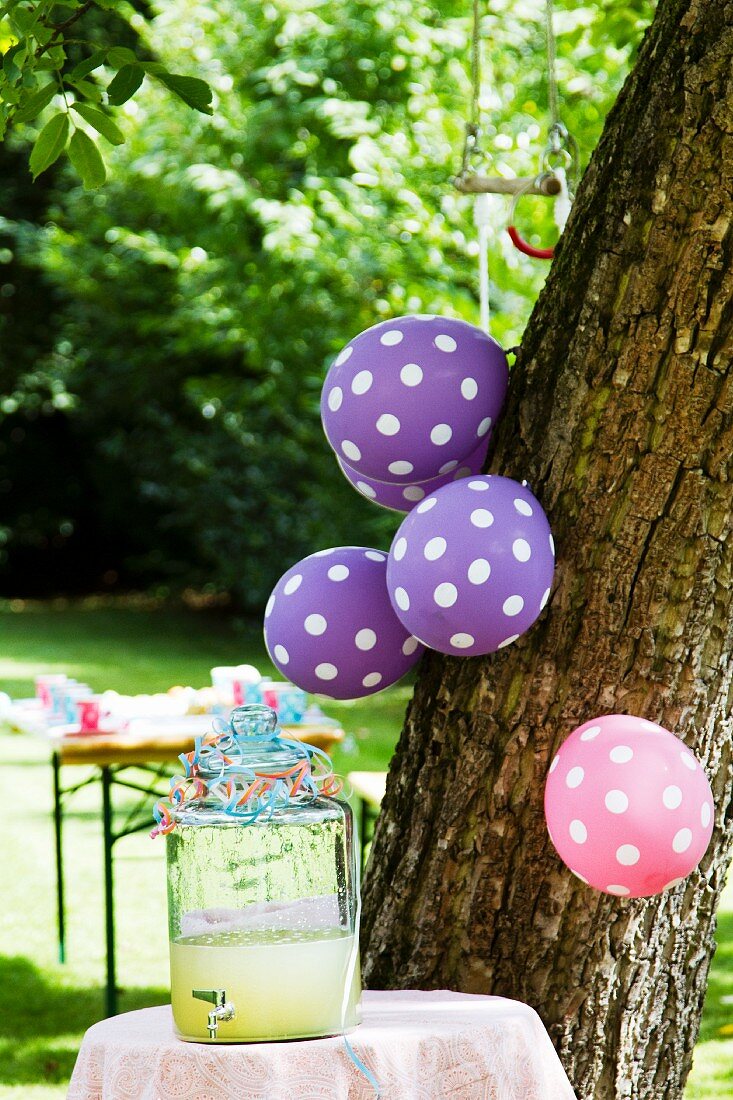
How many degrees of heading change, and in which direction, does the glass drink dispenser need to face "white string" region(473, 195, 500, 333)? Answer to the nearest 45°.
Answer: approximately 135° to its right

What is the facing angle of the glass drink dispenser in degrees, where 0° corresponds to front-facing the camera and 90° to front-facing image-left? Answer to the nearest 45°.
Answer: approximately 45°
